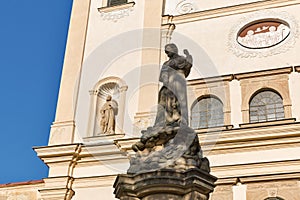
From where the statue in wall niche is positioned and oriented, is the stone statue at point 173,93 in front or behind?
in front

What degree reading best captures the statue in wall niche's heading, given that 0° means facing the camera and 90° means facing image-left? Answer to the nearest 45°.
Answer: approximately 0°
